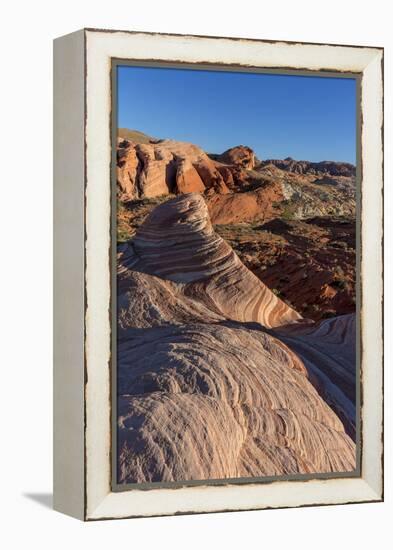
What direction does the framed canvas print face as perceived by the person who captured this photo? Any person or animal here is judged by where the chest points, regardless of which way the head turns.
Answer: facing the viewer and to the right of the viewer
